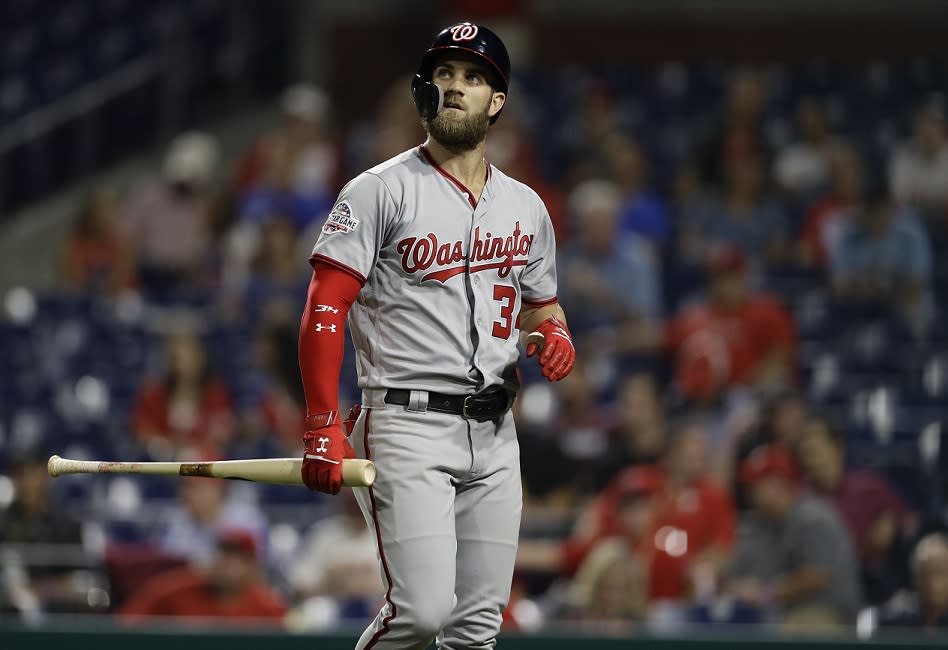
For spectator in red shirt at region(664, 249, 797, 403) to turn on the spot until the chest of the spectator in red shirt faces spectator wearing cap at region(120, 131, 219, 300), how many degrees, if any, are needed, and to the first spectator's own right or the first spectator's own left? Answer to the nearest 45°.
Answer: approximately 90° to the first spectator's own right

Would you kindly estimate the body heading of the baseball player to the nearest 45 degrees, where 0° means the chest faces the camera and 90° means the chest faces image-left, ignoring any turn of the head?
approximately 315°

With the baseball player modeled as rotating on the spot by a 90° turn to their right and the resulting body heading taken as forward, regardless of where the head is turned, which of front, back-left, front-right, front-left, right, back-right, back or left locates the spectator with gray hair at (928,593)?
back

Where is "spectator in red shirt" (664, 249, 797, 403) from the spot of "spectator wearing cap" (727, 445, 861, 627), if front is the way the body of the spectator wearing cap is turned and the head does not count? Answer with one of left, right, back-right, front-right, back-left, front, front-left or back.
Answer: back-right

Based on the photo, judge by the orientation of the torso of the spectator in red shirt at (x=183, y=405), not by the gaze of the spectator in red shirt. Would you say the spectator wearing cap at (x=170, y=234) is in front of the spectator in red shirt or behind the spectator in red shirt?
behind

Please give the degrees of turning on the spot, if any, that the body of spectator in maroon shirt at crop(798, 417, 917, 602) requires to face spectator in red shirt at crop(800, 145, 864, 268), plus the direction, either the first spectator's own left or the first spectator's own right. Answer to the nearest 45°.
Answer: approximately 135° to the first spectator's own right

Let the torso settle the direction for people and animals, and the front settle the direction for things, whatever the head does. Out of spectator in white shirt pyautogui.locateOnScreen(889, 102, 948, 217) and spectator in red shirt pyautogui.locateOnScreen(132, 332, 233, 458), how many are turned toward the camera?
2

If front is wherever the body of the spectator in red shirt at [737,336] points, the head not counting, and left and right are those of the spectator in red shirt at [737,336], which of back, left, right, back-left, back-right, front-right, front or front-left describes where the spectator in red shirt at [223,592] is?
front-right

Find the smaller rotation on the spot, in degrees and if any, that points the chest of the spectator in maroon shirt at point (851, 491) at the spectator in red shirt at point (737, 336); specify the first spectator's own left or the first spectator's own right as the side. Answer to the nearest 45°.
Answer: approximately 90° to the first spectator's own right

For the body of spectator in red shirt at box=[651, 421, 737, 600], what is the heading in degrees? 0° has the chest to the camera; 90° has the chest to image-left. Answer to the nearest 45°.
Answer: approximately 45°
